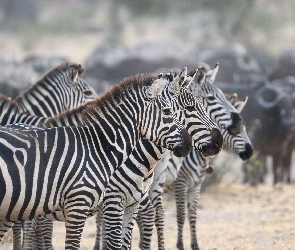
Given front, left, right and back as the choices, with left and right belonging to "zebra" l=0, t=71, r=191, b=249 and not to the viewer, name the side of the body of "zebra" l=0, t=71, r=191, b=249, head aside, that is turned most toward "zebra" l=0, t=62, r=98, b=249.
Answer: left

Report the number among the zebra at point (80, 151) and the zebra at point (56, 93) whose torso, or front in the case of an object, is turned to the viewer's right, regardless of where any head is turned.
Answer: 2

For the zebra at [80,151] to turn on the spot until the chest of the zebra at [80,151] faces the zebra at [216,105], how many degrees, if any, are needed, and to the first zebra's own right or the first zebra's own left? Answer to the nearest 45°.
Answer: approximately 45° to the first zebra's own left

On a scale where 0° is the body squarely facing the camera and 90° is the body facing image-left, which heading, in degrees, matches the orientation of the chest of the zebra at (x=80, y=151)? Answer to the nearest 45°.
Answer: approximately 270°

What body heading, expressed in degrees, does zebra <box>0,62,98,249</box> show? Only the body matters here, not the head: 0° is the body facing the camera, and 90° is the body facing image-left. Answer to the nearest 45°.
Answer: approximately 270°
